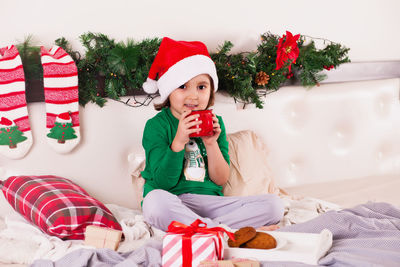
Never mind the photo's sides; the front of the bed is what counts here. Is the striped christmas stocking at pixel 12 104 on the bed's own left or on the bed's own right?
on the bed's own right

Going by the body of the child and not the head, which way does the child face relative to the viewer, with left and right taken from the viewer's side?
facing the viewer and to the right of the viewer
